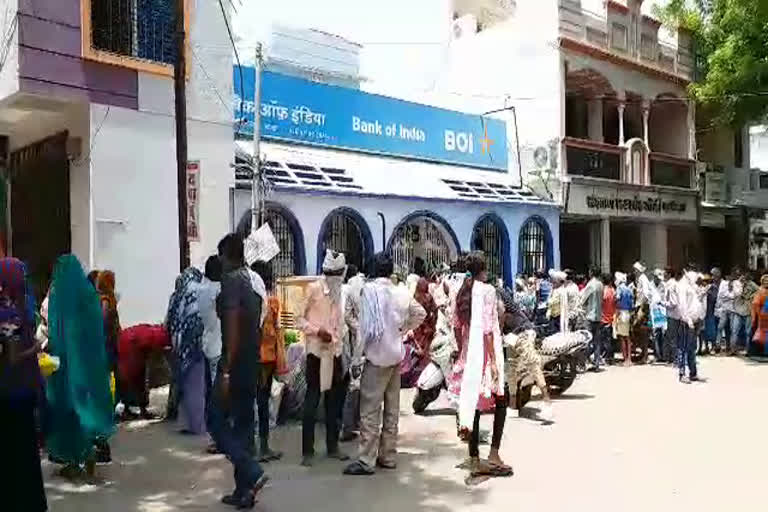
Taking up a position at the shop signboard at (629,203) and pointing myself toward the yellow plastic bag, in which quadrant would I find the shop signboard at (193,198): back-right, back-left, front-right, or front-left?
front-right

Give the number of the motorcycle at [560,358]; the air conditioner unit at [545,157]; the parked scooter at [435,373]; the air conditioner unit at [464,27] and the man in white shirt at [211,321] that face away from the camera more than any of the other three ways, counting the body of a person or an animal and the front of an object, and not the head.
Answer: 1

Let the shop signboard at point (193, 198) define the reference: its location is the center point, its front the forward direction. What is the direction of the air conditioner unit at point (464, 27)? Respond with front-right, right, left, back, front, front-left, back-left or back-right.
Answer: back-left

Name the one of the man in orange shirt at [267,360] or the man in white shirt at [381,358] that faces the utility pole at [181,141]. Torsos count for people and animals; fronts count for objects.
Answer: the man in white shirt

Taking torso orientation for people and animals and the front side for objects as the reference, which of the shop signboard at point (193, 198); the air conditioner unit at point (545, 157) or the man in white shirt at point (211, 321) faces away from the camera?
the man in white shirt

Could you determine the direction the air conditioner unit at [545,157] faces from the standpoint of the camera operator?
facing the viewer and to the left of the viewer

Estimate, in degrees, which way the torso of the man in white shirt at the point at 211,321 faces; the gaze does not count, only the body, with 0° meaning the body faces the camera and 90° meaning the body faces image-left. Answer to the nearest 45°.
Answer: approximately 180°

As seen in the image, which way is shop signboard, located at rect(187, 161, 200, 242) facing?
toward the camera

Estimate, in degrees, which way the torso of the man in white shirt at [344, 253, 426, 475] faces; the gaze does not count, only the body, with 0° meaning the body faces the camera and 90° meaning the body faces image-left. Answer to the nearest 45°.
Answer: approximately 135°

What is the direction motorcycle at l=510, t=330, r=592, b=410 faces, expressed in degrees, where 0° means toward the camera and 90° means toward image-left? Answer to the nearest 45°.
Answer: approximately 45°

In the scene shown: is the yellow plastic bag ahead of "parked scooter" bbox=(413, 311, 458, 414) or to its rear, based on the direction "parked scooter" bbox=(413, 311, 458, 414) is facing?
ahead

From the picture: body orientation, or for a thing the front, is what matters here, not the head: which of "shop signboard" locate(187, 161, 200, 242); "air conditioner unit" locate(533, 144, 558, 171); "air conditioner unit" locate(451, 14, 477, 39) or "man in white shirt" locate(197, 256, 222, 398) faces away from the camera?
the man in white shirt
